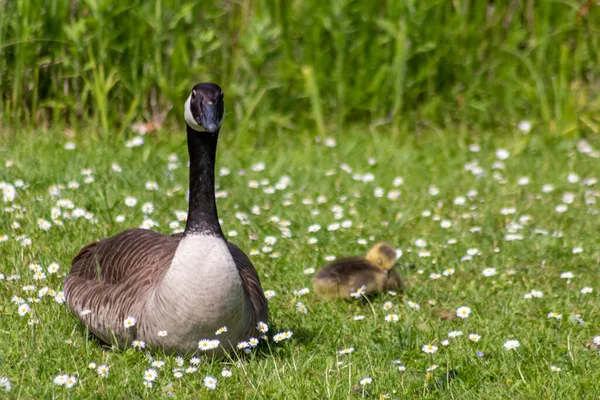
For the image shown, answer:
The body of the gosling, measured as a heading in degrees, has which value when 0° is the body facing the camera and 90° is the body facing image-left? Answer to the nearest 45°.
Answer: approximately 270°

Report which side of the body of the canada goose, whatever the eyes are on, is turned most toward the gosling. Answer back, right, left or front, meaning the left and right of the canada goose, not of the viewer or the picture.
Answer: left

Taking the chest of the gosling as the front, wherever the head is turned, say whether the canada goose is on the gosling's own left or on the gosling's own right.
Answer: on the gosling's own right
